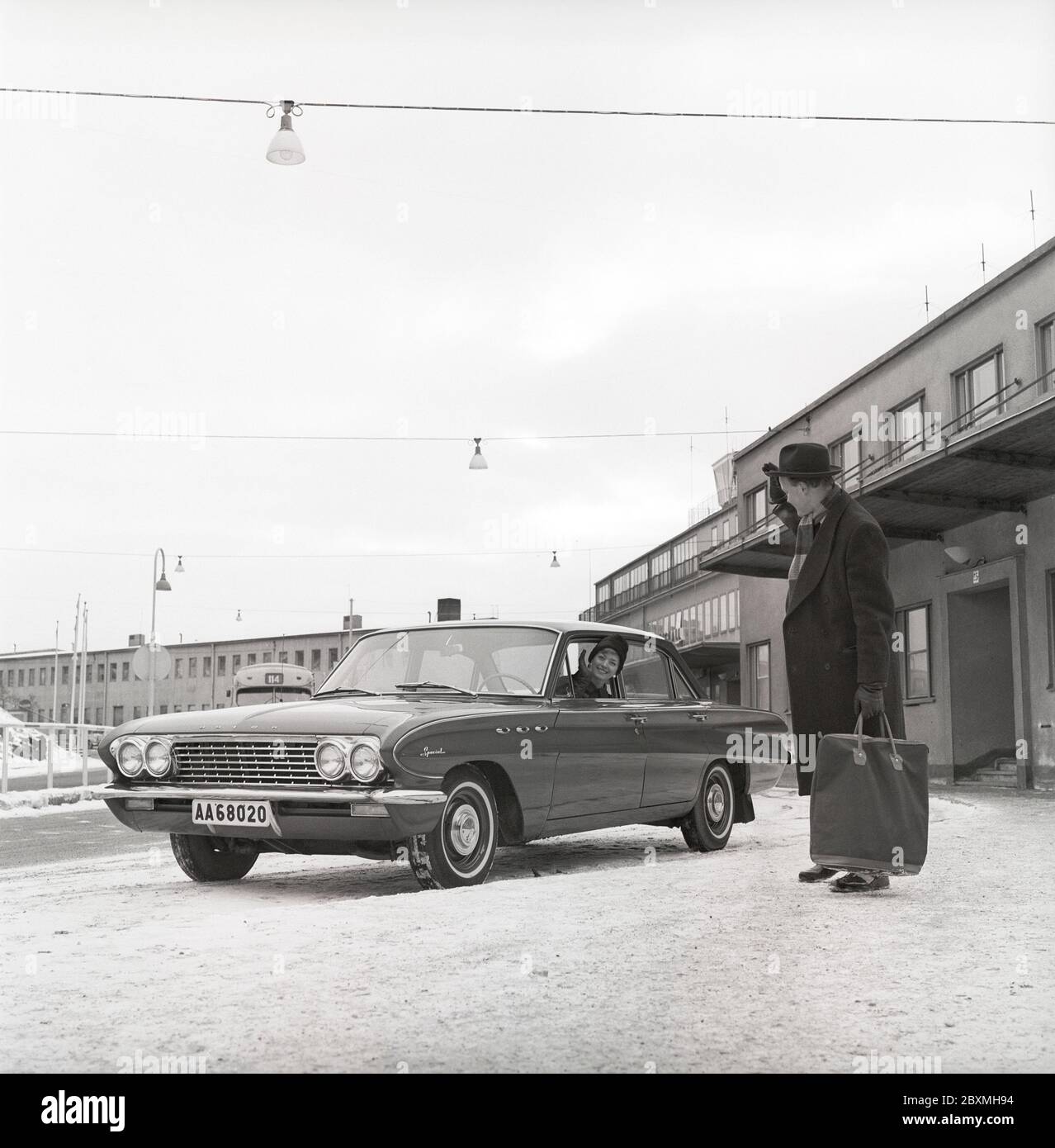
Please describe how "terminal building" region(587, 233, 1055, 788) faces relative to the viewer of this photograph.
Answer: facing the viewer and to the left of the viewer

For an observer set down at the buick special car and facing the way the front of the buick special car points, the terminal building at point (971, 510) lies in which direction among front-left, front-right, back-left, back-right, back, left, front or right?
back

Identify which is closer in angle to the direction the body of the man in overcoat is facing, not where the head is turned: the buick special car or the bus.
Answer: the buick special car

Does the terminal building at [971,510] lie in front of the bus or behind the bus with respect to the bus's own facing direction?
in front

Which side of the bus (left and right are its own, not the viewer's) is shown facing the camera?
front

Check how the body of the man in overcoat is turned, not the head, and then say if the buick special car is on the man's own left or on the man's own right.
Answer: on the man's own right

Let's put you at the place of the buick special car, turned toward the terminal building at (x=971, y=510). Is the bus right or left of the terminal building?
left

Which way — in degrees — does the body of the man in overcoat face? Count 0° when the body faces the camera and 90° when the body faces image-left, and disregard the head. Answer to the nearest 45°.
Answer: approximately 45°

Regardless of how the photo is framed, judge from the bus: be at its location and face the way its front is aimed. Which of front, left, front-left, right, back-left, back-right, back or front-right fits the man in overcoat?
front

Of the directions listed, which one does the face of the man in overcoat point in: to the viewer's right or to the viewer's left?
to the viewer's left

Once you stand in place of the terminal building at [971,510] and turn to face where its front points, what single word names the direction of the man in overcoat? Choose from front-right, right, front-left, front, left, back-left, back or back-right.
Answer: front-left

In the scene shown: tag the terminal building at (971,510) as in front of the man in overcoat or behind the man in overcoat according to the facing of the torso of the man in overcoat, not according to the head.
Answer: behind

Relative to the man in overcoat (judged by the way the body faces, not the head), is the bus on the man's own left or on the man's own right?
on the man's own right
